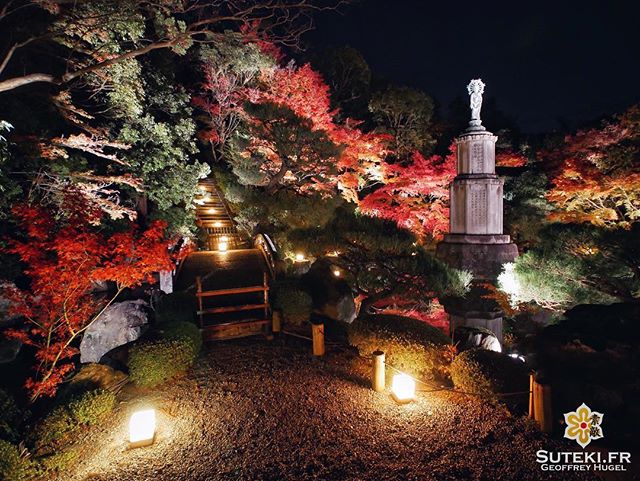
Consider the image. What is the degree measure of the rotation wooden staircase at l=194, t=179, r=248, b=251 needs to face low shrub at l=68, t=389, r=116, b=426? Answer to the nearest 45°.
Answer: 0° — it already faces it

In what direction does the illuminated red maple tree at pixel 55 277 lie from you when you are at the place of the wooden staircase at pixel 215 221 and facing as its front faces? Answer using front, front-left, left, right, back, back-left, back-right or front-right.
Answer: front

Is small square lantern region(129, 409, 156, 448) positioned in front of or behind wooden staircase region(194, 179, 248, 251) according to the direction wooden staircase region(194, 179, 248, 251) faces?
in front

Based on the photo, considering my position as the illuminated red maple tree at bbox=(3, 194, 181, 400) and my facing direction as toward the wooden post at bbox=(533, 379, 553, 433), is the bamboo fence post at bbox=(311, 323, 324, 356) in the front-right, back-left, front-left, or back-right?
front-left

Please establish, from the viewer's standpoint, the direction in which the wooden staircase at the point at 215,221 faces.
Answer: facing the viewer

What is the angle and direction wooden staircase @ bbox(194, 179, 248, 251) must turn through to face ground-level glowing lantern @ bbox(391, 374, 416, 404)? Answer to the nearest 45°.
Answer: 0° — it already faces it

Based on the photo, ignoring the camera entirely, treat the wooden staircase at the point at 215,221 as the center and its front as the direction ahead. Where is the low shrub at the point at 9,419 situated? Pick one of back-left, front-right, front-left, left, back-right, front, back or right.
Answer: front

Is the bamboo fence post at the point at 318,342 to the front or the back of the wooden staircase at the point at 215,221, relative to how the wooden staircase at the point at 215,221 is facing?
to the front

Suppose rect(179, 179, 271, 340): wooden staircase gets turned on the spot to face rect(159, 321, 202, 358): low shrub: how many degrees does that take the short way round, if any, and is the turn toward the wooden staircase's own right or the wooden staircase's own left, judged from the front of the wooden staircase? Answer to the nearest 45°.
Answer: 0° — it already faces it

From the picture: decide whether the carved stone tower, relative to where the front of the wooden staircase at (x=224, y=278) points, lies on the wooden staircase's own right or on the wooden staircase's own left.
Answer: on the wooden staircase's own left

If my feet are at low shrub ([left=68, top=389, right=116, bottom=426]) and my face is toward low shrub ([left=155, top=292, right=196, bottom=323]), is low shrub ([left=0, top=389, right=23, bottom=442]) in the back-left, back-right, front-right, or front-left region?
back-left

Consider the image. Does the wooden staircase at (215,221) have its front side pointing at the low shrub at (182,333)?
yes

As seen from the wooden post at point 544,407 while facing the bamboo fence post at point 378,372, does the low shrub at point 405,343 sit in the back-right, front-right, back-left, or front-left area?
front-right

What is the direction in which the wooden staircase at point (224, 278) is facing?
toward the camera

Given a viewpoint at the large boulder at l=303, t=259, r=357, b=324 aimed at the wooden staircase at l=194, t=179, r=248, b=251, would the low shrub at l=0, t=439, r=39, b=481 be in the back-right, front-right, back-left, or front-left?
back-left

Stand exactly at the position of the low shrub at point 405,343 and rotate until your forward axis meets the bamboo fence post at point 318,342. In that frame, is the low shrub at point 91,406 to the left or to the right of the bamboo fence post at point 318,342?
left

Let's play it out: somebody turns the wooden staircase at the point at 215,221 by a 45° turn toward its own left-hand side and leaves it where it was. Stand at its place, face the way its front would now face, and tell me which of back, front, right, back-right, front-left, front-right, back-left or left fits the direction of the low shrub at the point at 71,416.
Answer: front-right
